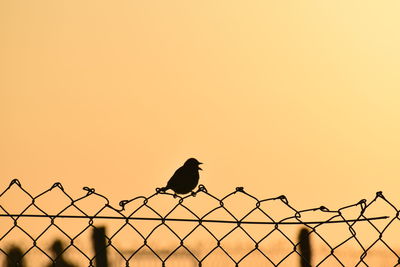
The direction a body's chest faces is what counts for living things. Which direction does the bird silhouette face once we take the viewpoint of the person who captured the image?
facing to the right of the viewer
